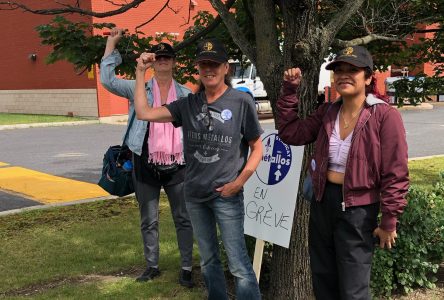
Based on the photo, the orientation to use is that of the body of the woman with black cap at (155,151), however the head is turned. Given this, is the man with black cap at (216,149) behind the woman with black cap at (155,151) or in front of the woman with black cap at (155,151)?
in front

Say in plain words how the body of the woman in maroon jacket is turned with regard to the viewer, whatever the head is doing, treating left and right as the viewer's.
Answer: facing the viewer and to the left of the viewer

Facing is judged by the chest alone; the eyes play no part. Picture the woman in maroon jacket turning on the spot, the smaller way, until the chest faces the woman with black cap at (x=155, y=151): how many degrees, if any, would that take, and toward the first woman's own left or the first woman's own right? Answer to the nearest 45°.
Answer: approximately 90° to the first woman's own right

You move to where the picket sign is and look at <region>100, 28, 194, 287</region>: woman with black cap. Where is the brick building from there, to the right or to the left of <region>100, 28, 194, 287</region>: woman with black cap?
right

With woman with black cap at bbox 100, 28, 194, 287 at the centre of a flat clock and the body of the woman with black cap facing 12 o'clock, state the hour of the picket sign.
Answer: The picket sign is roughly at 10 o'clock from the woman with black cap.

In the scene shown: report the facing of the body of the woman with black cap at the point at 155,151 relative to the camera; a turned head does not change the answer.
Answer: toward the camera

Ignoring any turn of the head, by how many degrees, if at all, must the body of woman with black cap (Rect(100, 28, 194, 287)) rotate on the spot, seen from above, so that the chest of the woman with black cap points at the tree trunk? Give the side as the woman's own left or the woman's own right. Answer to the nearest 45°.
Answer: approximately 45° to the woman's own left

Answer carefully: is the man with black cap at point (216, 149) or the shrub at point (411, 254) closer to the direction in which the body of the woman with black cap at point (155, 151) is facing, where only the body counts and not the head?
the man with black cap

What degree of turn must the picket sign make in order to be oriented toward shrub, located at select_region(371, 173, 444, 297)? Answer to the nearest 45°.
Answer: approximately 90° to its left

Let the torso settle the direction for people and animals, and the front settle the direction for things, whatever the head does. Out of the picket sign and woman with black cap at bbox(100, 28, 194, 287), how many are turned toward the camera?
2
